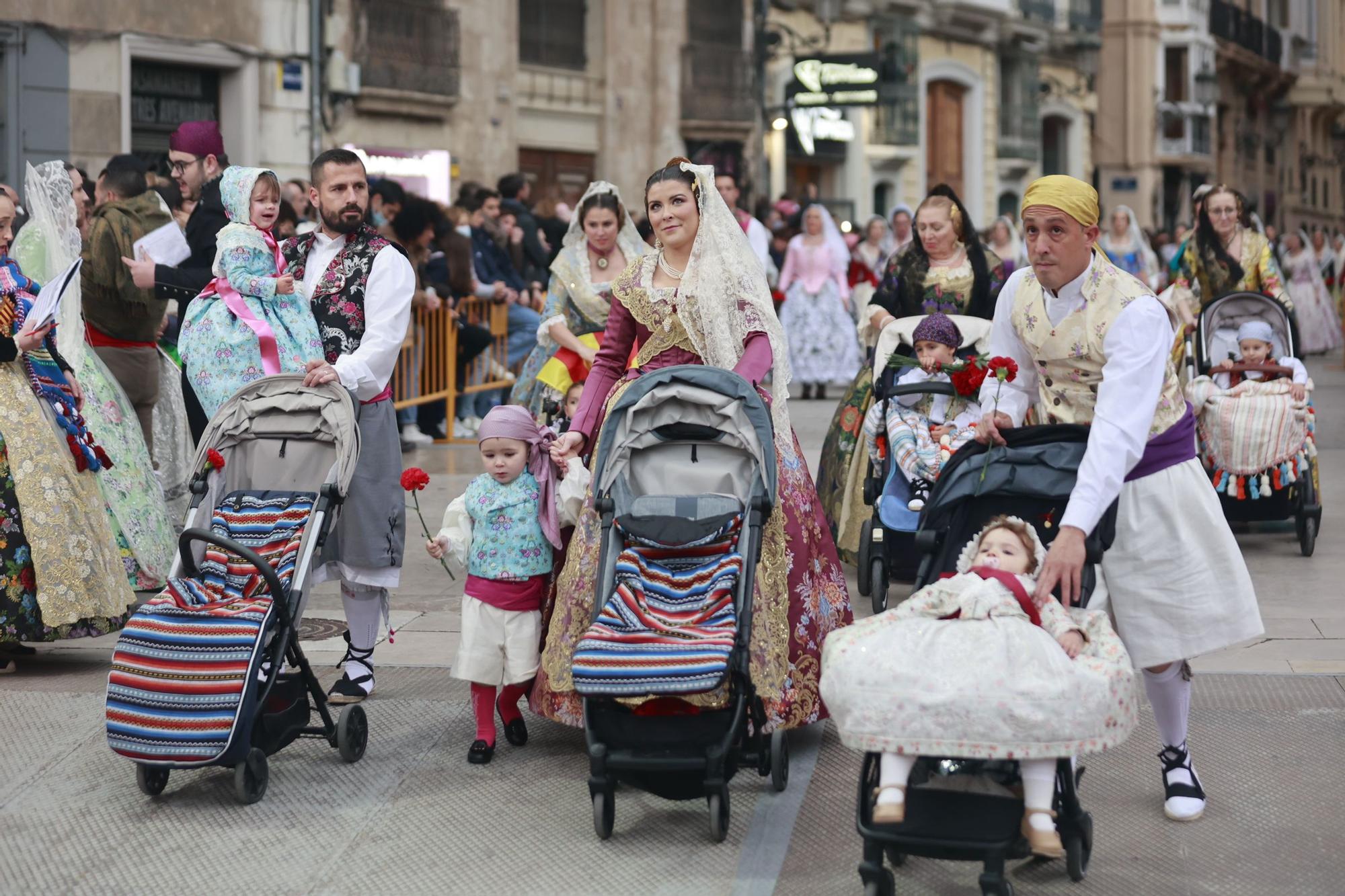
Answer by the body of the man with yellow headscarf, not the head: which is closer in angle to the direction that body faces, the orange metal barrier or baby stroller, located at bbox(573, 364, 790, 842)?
the baby stroller

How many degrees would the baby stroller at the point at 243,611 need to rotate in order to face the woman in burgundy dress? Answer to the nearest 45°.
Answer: approximately 135° to its left

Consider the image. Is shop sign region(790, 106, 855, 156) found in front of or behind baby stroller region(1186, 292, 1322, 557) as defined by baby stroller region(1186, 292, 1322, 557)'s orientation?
behind

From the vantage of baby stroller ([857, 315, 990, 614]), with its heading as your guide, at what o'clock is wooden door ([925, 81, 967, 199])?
The wooden door is roughly at 6 o'clock from the baby stroller.

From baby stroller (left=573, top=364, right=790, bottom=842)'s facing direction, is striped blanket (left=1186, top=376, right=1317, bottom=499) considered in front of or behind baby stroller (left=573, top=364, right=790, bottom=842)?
behind

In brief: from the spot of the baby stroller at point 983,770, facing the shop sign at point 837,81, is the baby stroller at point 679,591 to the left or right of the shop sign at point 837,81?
left

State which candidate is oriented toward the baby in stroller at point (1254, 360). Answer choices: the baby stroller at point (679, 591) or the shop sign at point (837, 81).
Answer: the shop sign

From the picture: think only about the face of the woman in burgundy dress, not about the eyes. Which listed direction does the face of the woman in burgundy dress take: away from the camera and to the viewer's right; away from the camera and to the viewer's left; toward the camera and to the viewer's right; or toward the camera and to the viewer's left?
toward the camera and to the viewer's right
